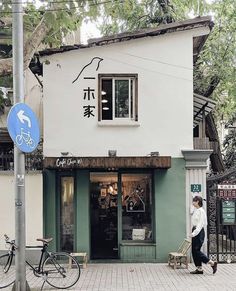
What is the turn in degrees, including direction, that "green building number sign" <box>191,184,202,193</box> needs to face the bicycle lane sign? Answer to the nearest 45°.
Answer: approximately 45° to its right

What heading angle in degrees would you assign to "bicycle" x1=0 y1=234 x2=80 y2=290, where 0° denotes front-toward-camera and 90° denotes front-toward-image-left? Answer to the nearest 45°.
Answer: approximately 90°

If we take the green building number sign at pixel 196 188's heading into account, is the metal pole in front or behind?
in front

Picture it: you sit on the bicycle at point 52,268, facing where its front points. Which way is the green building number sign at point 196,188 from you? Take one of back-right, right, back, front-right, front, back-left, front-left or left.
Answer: back-right

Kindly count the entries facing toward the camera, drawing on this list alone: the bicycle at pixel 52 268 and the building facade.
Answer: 1

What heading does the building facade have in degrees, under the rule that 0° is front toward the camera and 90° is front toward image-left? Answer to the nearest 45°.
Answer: approximately 0°

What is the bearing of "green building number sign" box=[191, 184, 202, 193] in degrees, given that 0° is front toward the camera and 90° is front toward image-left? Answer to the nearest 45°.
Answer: approximately 0°

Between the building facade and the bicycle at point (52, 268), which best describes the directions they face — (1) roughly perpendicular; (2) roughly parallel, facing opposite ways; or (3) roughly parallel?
roughly perpendicular
